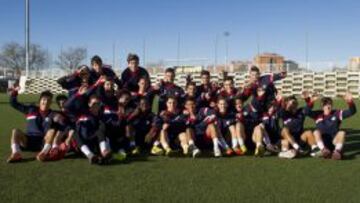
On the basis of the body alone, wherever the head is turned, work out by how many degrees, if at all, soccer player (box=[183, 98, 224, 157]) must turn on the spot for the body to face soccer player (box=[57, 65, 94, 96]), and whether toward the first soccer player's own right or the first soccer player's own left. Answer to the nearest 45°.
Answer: approximately 90° to the first soccer player's own right

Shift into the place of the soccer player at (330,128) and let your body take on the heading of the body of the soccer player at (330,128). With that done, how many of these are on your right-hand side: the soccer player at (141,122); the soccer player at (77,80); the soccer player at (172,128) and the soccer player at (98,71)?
4

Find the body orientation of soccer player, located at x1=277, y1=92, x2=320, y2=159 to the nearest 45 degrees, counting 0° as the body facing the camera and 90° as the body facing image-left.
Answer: approximately 0°

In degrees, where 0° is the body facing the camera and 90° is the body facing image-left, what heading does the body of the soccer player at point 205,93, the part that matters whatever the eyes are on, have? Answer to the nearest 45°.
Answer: approximately 0°
